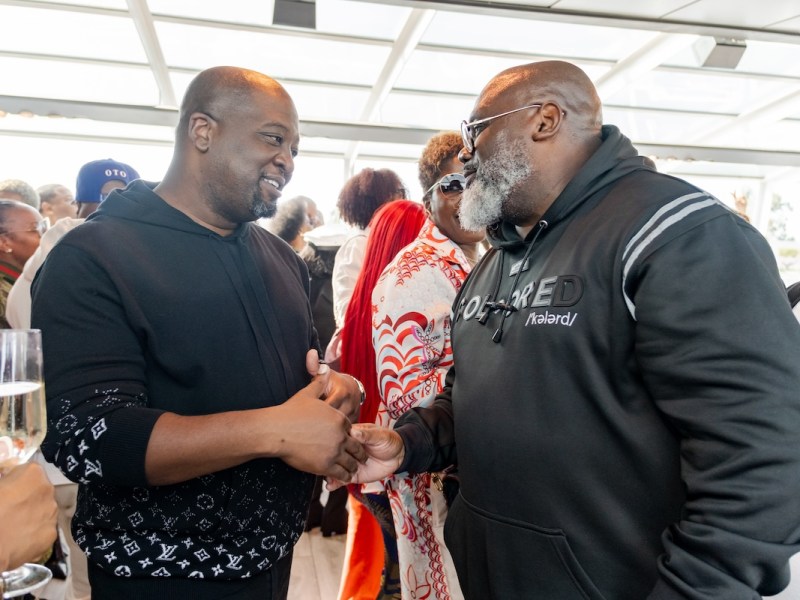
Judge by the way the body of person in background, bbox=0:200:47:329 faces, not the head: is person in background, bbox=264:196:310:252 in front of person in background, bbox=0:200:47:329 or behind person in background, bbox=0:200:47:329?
in front

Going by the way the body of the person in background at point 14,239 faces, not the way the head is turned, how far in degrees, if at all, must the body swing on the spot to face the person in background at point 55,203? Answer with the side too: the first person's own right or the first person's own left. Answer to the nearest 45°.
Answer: approximately 90° to the first person's own left

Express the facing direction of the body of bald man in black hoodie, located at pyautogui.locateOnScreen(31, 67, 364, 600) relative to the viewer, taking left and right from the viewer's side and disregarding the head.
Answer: facing the viewer and to the right of the viewer

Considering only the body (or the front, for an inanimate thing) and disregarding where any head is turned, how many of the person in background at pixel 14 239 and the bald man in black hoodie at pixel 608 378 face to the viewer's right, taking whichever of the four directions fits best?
1

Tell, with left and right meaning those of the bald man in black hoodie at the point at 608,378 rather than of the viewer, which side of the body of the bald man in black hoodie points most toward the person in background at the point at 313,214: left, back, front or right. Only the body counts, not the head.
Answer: right

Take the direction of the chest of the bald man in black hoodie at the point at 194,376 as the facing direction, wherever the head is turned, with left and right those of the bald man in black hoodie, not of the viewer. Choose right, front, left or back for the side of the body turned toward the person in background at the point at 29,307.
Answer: back

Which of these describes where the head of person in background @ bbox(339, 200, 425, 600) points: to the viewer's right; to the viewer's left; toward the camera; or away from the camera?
away from the camera

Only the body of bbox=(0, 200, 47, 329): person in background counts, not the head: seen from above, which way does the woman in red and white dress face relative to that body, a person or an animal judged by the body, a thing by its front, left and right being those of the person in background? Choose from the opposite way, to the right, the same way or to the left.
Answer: to the right

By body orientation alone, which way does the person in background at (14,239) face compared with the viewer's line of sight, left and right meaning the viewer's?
facing to the right of the viewer

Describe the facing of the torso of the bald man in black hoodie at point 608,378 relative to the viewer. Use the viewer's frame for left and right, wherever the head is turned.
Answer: facing the viewer and to the left of the viewer

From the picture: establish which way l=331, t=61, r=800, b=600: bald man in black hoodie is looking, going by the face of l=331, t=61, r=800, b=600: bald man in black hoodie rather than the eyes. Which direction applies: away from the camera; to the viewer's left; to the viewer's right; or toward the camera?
to the viewer's left
